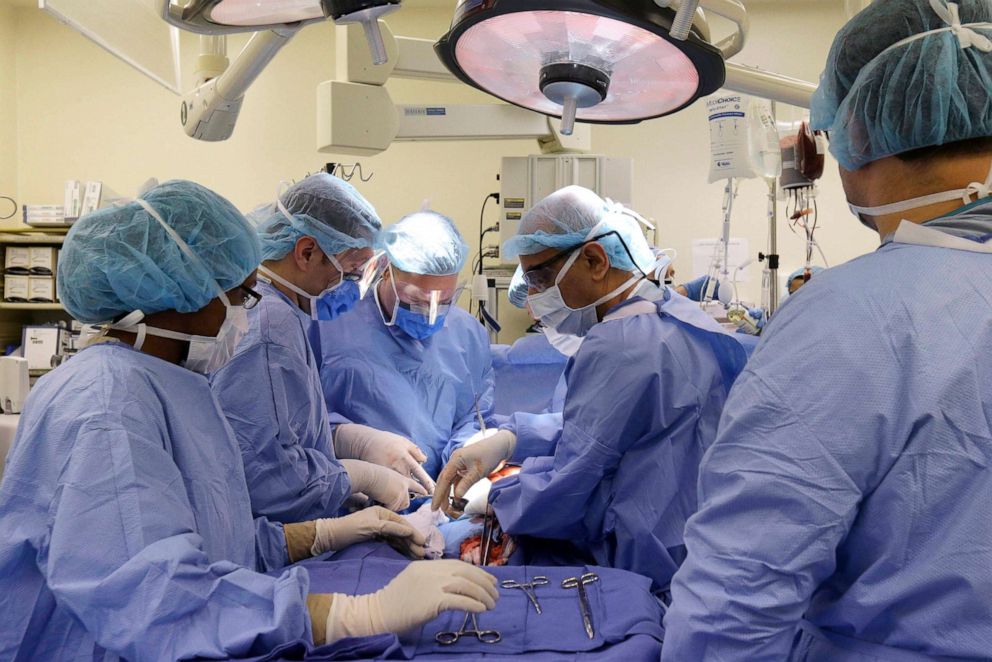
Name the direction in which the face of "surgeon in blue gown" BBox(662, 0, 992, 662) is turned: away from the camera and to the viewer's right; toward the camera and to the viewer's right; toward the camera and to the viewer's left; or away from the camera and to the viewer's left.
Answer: away from the camera and to the viewer's left

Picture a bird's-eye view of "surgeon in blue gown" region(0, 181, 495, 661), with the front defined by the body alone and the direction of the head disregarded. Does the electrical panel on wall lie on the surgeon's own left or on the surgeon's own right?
on the surgeon's own left

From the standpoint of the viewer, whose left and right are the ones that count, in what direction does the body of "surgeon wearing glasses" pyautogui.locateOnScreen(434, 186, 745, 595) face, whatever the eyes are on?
facing to the left of the viewer

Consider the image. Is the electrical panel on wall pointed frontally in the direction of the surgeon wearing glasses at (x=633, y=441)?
yes

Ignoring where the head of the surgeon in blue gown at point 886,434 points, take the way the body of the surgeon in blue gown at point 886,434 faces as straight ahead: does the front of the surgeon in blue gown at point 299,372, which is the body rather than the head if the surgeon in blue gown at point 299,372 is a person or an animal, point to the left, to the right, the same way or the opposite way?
to the right

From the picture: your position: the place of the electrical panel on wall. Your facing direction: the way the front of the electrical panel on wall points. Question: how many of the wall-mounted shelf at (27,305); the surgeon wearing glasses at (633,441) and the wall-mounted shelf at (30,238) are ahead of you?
1

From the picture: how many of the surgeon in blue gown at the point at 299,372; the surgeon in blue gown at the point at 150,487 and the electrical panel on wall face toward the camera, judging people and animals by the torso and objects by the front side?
1

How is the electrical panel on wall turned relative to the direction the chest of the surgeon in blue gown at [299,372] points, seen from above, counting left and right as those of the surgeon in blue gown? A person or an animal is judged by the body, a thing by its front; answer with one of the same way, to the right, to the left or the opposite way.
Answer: to the right

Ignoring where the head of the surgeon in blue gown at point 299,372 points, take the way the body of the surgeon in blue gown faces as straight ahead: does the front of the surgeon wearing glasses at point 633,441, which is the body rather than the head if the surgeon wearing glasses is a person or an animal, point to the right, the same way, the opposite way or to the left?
the opposite way

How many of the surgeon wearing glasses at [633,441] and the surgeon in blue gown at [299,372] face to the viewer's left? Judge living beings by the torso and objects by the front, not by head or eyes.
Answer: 1

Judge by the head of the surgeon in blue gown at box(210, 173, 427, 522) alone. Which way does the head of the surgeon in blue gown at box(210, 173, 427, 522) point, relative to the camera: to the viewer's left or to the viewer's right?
to the viewer's right

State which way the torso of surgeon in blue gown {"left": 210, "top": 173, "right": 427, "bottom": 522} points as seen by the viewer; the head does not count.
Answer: to the viewer's right

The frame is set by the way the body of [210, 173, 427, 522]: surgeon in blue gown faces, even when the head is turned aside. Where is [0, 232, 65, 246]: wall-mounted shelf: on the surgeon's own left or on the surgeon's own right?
on the surgeon's own left

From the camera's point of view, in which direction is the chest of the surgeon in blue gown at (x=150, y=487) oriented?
to the viewer's right
